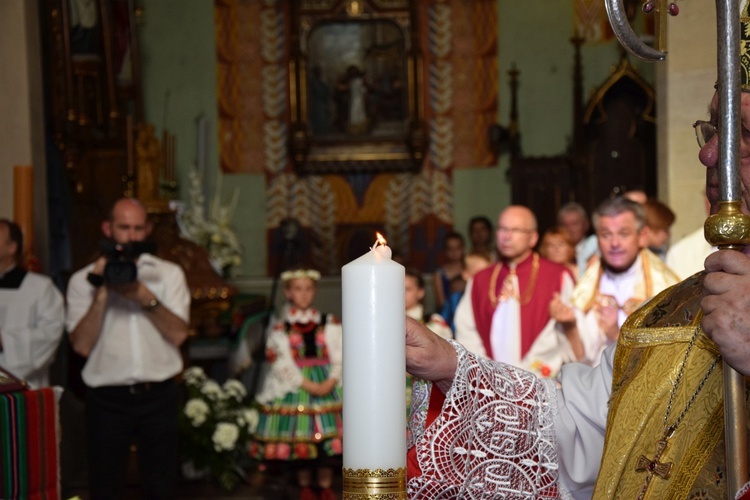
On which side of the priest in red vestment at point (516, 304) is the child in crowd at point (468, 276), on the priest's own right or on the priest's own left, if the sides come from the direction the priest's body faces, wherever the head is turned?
on the priest's own right

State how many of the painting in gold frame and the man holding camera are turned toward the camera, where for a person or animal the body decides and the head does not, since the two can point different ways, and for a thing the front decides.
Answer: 2

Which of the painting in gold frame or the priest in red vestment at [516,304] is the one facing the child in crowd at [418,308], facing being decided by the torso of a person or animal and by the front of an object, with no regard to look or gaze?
the painting in gold frame

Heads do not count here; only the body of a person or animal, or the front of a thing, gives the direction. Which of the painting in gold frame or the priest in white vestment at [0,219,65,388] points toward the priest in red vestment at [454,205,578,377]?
the painting in gold frame

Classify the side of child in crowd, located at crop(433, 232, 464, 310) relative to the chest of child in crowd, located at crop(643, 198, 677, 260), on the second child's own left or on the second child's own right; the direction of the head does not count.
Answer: on the second child's own right

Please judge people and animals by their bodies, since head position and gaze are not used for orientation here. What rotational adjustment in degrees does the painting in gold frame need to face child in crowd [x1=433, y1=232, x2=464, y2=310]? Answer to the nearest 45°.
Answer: approximately 45° to its left

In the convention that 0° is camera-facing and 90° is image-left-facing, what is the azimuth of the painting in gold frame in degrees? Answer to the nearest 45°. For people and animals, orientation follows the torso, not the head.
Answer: approximately 0°
